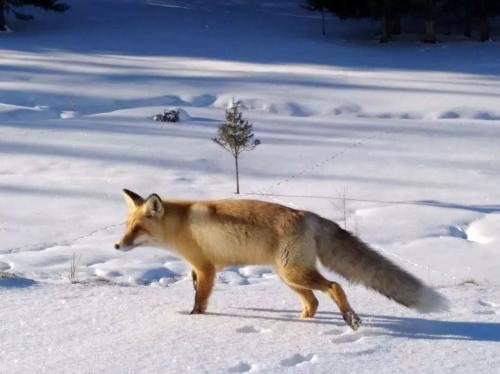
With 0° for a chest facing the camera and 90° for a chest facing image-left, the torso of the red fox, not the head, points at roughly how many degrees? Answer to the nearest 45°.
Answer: approximately 90°
